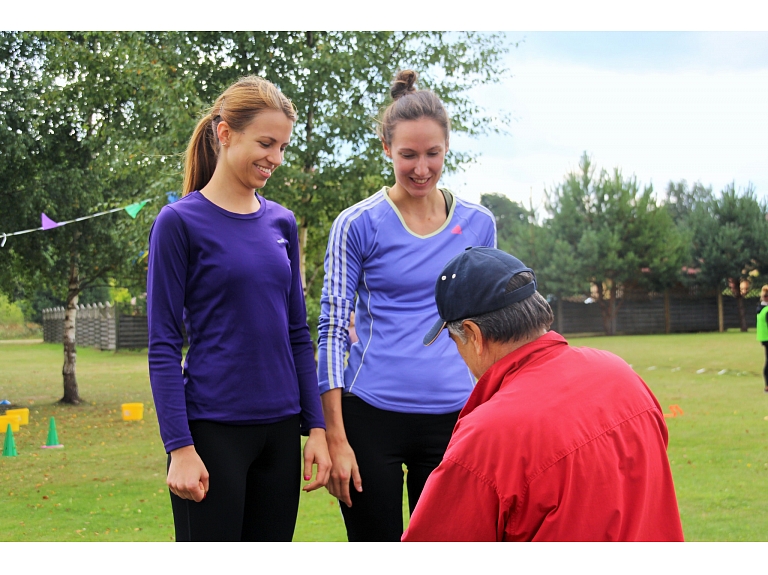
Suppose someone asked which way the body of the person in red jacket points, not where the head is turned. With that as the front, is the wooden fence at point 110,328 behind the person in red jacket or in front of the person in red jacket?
in front

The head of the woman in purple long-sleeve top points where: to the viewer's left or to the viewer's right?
to the viewer's right

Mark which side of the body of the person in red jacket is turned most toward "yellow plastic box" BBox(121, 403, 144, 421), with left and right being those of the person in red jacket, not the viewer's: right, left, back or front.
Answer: front

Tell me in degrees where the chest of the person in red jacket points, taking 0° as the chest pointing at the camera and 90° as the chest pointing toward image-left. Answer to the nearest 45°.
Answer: approximately 135°

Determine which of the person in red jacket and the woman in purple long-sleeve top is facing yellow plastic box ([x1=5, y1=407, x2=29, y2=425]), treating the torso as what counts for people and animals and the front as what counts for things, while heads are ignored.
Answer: the person in red jacket

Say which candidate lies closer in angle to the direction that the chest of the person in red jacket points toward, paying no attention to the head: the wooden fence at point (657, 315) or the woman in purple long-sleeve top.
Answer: the woman in purple long-sleeve top

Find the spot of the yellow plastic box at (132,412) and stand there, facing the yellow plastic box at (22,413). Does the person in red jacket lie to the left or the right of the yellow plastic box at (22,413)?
left

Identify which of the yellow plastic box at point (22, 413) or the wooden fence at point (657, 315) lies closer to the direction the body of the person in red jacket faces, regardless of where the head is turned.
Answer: the yellow plastic box

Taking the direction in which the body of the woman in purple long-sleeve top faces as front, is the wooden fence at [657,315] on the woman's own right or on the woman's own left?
on the woman's own left

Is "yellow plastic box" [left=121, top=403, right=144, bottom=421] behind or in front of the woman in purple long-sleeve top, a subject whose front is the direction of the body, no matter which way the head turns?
behind

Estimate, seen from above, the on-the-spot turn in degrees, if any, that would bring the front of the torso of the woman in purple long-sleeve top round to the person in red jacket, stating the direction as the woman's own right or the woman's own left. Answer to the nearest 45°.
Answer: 0° — they already face them

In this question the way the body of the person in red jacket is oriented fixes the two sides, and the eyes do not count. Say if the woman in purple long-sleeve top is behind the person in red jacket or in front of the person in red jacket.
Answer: in front

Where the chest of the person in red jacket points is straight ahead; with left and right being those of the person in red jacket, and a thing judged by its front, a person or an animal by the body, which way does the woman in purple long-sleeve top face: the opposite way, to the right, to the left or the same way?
the opposite way

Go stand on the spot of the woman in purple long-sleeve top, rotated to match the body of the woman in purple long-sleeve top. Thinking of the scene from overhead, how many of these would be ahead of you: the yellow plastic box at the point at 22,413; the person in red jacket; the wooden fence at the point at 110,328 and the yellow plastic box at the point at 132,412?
1
